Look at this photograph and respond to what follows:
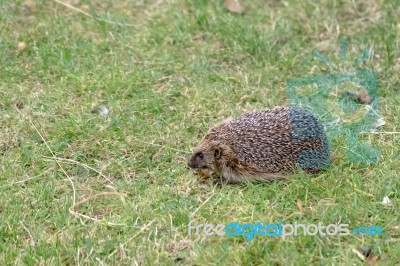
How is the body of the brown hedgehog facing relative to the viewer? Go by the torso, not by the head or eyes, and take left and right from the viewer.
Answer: facing to the left of the viewer

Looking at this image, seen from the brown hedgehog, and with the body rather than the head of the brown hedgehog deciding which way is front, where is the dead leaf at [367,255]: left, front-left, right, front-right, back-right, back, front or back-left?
back-left

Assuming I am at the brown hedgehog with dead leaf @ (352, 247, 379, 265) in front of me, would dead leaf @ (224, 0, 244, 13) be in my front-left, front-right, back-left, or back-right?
back-left

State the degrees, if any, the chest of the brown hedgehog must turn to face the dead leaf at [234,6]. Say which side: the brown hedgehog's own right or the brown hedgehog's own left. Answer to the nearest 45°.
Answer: approximately 90° to the brown hedgehog's own right
